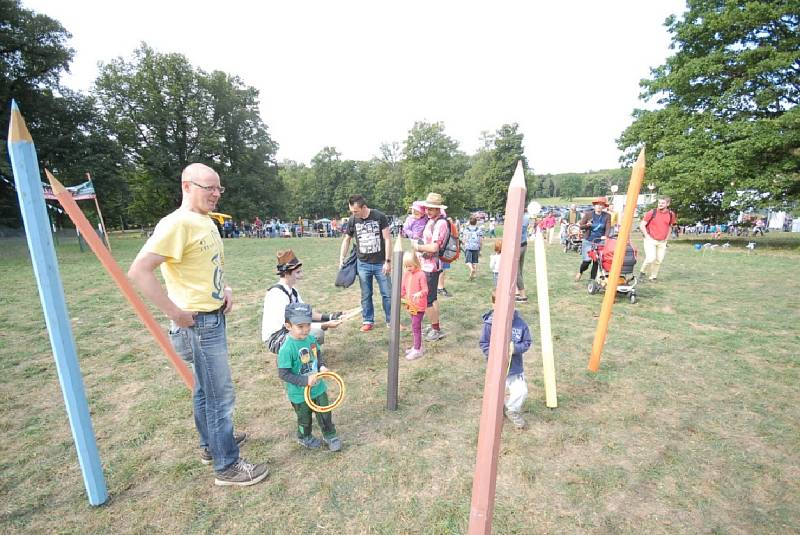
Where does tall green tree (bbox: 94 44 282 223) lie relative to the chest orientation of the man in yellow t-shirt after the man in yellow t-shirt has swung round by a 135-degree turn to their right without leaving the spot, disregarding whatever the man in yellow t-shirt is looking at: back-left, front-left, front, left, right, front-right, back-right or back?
right

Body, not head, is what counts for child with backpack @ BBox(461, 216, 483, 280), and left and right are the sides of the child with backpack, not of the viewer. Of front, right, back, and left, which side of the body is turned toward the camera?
back

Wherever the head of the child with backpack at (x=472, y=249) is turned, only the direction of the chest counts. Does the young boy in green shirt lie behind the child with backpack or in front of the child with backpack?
behind

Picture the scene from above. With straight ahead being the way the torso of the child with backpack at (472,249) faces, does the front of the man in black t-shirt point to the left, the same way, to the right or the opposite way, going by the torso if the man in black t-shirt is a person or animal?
the opposite way

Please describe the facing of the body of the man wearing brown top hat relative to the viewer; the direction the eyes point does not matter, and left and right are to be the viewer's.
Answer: facing to the right of the viewer

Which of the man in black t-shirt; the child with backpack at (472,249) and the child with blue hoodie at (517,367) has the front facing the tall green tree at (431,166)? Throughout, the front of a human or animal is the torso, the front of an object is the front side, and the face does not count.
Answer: the child with backpack at (472,249)
